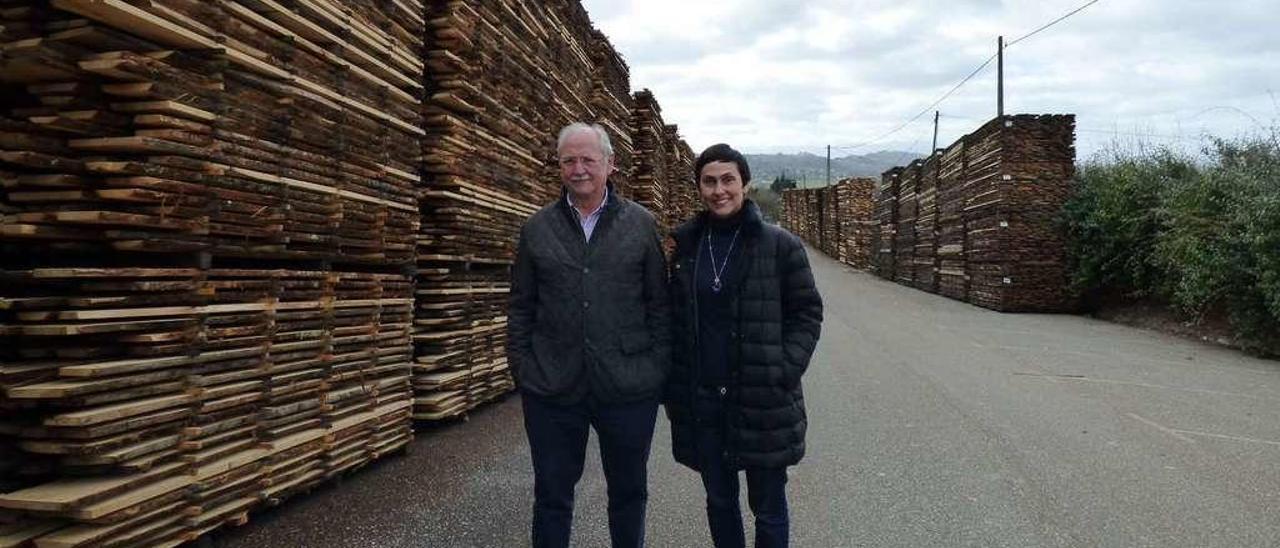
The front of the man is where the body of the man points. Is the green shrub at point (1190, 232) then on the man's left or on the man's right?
on the man's left

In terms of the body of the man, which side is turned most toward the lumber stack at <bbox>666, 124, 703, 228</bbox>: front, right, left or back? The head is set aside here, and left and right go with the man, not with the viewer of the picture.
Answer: back

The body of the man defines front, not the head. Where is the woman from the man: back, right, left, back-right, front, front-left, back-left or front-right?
left

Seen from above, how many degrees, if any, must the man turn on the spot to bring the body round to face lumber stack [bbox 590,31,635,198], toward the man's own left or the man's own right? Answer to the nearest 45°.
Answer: approximately 180°

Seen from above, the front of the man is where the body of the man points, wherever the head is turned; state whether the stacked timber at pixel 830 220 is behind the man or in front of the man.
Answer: behind

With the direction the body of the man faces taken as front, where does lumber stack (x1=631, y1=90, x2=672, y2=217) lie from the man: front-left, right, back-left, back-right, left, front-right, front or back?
back

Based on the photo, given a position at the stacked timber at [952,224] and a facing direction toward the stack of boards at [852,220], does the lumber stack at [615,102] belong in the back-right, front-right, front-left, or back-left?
back-left

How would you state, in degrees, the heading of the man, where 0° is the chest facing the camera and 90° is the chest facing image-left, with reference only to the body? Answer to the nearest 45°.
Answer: approximately 0°
